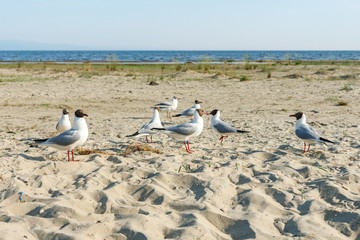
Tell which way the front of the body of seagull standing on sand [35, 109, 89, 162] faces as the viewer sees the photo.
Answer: to the viewer's right
